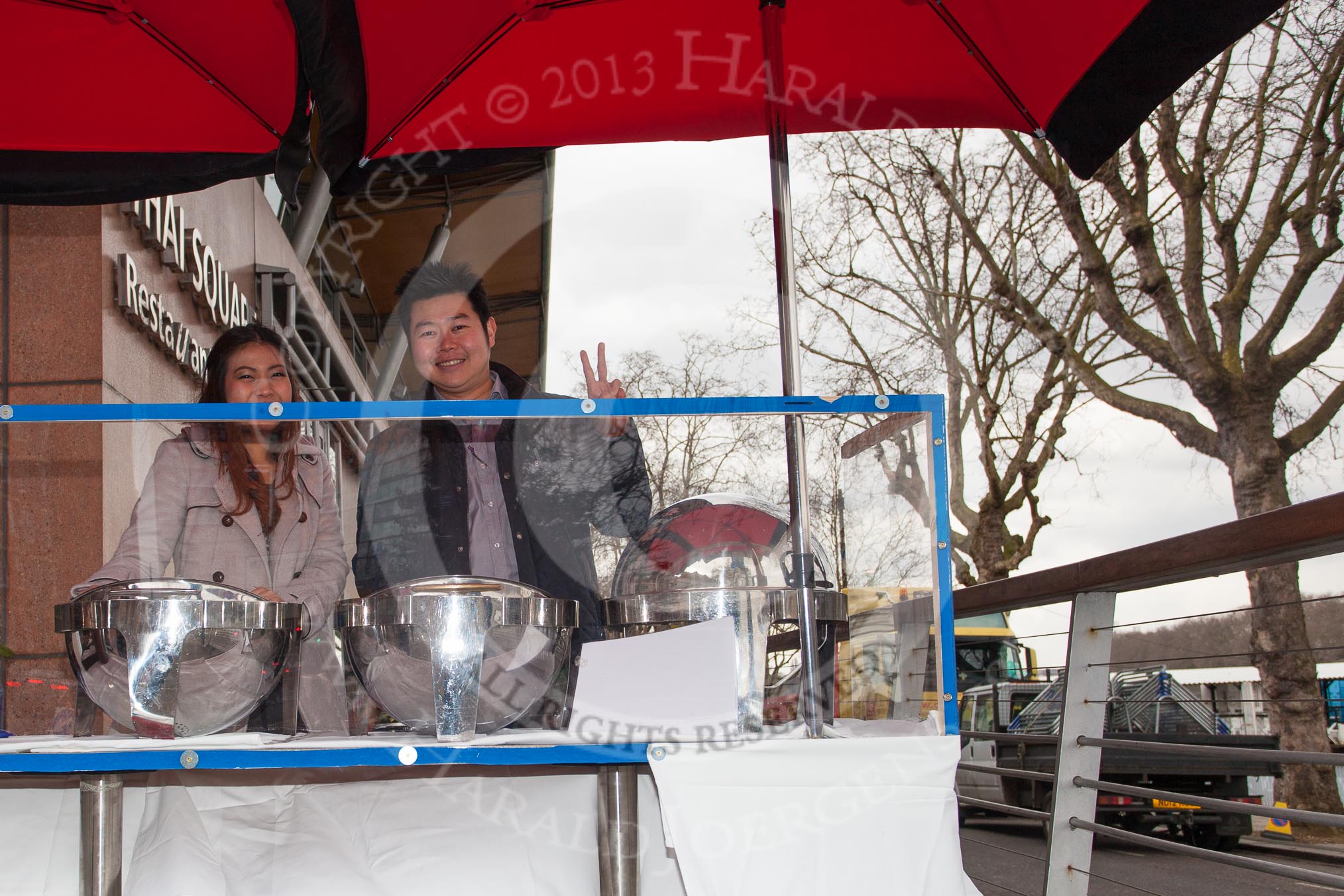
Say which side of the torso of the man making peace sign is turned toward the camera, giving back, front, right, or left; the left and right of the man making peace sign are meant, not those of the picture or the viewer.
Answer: front

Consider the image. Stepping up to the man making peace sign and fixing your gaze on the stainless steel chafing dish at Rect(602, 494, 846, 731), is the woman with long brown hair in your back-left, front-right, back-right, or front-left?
back-right
